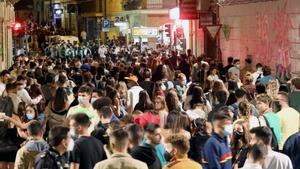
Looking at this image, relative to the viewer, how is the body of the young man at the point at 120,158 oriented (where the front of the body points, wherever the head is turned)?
away from the camera

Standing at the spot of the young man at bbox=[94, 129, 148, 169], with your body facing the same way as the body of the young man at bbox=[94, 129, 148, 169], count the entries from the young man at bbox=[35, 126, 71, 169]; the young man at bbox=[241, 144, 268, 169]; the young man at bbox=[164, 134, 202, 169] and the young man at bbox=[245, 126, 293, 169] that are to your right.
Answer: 3

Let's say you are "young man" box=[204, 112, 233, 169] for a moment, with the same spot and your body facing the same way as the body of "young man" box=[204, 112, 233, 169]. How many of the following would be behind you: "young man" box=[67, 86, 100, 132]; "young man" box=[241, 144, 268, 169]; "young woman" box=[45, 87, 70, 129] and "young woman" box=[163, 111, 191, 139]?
3

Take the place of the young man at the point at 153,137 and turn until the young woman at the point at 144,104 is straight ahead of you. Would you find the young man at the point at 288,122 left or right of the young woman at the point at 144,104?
right

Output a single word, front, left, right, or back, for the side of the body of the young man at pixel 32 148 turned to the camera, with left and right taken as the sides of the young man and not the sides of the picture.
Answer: back

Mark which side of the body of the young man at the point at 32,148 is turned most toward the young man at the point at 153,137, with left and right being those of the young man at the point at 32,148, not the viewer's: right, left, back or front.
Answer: right

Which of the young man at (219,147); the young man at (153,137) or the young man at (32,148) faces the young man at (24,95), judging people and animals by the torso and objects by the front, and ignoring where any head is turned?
the young man at (32,148)
